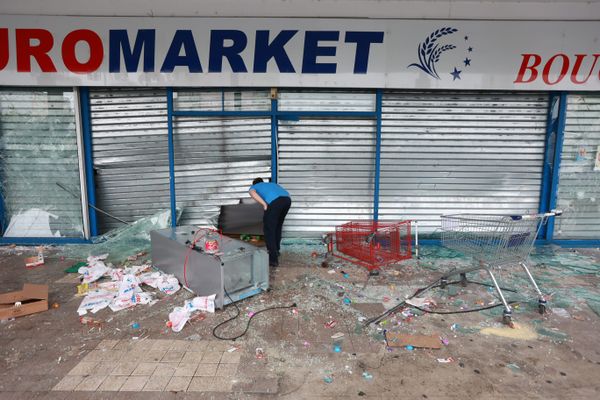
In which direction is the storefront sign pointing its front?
toward the camera

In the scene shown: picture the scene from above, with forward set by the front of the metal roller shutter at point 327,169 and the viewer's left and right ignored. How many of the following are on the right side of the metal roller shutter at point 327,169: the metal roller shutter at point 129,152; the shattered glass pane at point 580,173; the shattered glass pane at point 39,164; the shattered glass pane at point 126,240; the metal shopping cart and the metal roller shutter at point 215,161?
4

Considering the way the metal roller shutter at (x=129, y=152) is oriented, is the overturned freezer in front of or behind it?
in front

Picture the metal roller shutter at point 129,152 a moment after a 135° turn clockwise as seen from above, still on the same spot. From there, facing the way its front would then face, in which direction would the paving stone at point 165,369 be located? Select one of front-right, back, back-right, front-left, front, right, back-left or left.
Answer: back-left

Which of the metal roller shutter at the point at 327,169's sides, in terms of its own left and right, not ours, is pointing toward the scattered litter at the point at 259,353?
front

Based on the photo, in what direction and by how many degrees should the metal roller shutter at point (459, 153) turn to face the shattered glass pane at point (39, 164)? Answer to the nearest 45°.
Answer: approximately 45° to its right

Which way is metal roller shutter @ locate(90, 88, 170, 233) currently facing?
toward the camera

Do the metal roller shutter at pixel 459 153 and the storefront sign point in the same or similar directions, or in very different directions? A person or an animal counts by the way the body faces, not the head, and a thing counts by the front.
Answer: same or similar directions

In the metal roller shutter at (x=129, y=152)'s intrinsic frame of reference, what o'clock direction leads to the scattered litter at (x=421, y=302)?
The scattered litter is roughly at 11 o'clock from the metal roller shutter.

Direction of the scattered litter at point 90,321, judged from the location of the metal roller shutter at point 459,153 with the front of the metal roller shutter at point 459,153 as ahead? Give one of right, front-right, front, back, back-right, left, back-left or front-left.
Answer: front-right

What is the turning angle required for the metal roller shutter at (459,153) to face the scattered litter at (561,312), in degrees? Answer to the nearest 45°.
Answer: approximately 45° to its left

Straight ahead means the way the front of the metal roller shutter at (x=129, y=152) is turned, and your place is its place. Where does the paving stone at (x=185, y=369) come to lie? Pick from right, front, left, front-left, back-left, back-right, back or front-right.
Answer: front

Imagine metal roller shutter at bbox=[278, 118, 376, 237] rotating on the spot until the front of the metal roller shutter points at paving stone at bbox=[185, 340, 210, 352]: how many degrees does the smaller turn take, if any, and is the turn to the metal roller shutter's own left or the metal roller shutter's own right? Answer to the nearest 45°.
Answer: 0° — it already faces it

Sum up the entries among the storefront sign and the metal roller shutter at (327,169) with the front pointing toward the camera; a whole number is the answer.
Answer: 2

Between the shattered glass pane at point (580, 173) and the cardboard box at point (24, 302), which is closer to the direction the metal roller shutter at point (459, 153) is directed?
the cardboard box

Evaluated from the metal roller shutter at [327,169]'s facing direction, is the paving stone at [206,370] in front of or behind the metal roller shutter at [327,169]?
in front

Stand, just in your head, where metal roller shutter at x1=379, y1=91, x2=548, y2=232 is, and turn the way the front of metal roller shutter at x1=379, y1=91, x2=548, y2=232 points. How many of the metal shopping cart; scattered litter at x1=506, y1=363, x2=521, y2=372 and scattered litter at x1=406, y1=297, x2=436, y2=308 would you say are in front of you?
3

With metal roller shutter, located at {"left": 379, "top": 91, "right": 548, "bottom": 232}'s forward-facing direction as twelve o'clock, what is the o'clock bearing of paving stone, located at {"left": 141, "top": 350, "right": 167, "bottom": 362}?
The paving stone is roughly at 1 o'clock from the metal roller shutter.

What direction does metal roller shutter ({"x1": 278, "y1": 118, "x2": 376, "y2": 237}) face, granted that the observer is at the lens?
facing the viewer

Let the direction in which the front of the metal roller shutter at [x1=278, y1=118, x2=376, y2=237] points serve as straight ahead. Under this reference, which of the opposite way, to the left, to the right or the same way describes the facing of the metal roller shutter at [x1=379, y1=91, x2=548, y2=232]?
the same way
